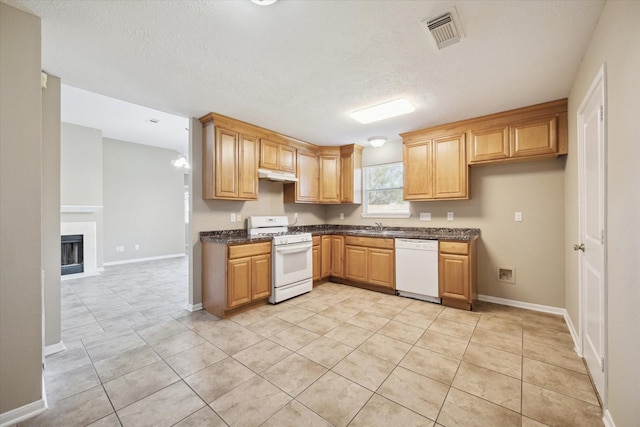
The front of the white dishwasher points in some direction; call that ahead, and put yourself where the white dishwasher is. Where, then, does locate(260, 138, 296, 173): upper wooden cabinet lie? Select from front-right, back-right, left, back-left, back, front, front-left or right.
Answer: front-right

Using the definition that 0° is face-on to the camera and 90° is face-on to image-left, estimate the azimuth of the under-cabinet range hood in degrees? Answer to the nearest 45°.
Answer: approximately 315°

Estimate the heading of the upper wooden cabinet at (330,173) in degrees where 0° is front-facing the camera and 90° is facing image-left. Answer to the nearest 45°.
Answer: approximately 0°

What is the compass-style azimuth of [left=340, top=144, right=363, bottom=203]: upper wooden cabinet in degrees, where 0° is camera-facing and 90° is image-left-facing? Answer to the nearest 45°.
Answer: approximately 45°

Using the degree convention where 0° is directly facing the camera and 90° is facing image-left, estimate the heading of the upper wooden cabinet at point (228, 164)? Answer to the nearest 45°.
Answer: approximately 315°

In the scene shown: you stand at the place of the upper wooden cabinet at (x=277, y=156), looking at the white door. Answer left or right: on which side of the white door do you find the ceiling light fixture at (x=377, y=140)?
left

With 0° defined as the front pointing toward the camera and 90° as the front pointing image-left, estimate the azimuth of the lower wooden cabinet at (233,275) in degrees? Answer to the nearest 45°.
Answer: approximately 315°

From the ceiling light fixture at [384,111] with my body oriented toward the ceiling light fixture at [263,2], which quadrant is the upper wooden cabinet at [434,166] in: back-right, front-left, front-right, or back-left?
back-left

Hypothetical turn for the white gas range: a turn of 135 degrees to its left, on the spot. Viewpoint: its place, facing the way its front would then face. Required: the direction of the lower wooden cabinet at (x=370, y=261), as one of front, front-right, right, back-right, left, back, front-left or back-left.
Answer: right
